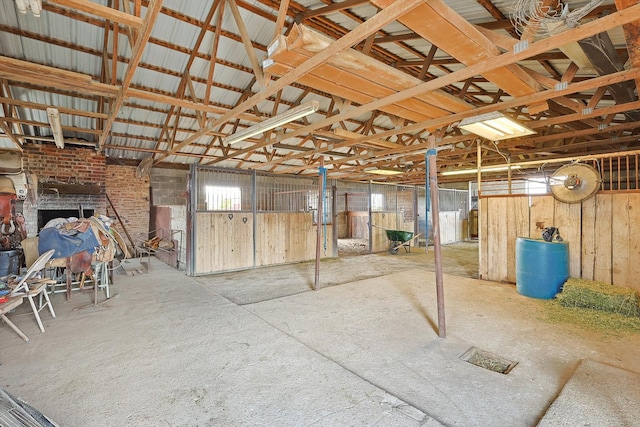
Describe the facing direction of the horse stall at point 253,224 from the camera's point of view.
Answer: facing the viewer and to the right of the viewer

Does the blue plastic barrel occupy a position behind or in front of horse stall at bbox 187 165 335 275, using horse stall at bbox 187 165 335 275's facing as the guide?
in front

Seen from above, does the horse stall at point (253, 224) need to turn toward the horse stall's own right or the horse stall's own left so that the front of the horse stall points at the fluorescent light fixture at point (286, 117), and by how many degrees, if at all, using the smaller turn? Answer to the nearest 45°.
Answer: approximately 45° to the horse stall's own right

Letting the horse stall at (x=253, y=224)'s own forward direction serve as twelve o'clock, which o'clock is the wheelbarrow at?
The wheelbarrow is roughly at 10 o'clock from the horse stall.

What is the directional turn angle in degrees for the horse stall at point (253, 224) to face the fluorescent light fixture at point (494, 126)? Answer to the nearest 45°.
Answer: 0° — it already faces it

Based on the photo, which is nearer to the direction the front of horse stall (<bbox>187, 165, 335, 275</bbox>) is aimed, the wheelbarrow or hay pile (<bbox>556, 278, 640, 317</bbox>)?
the hay pile

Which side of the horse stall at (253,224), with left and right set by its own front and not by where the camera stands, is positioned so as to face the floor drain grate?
front

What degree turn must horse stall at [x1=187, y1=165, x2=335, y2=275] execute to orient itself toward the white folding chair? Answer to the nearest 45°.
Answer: approximately 90° to its right

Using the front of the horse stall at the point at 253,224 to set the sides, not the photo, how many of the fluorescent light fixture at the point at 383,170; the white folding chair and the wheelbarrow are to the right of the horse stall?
1
